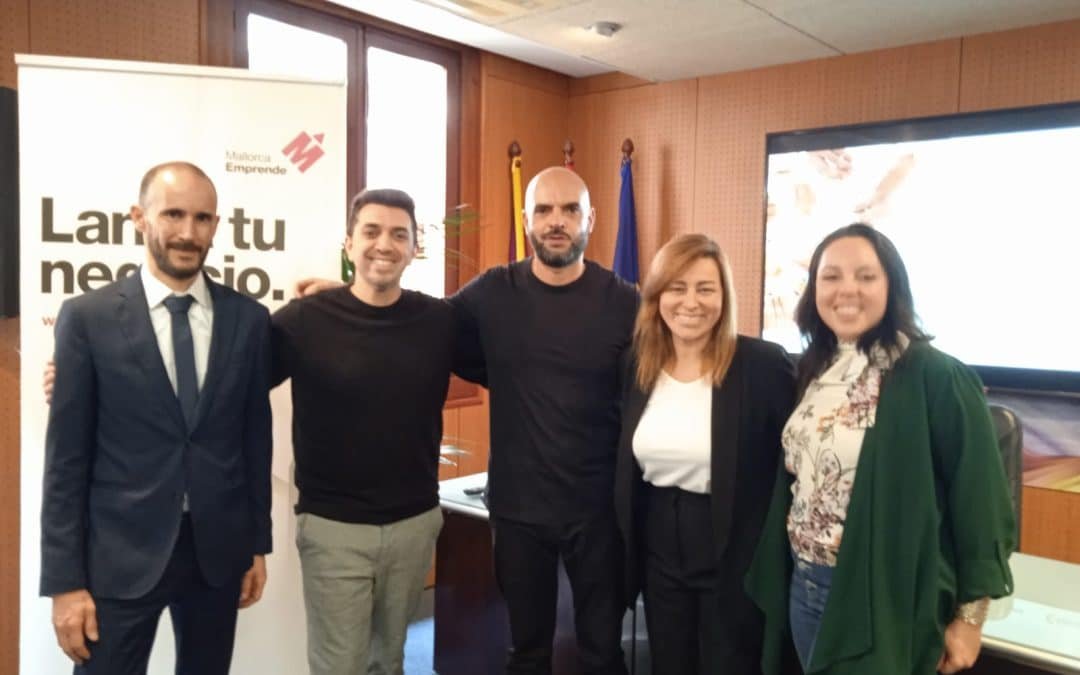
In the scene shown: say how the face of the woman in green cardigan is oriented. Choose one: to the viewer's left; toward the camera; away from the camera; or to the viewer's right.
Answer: toward the camera

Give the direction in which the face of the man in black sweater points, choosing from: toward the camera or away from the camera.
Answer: toward the camera

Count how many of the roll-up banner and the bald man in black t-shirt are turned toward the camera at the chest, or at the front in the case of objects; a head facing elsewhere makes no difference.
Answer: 2

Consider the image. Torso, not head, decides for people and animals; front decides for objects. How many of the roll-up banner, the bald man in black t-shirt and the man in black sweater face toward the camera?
3

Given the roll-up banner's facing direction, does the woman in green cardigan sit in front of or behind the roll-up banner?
in front

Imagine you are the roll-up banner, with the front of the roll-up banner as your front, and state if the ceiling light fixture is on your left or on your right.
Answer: on your left

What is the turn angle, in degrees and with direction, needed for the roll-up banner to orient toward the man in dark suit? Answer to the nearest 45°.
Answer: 0° — it already faces them

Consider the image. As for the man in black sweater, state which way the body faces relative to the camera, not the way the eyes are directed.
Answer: toward the camera

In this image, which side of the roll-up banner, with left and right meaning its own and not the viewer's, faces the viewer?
front

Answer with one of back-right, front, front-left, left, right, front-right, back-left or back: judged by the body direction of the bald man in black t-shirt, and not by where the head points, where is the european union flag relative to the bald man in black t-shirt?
back

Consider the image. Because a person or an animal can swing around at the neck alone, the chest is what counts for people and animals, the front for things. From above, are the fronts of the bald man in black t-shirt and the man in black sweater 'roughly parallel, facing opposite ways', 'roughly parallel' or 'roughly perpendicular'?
roughly parallel

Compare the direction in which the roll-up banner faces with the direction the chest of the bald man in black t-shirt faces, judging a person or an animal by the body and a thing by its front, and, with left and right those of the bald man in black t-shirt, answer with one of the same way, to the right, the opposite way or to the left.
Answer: the same way

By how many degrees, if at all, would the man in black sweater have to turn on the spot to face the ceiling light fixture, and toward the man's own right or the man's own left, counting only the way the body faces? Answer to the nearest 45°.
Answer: approximately 135° to the man's own left

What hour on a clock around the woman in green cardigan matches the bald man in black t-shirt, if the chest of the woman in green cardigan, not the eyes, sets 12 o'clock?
The bald man in black t-shirt is roughly at 2 o'clock from the woman in green cardigan.

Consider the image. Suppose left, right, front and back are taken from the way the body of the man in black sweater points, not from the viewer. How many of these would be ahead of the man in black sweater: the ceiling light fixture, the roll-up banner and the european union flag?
0

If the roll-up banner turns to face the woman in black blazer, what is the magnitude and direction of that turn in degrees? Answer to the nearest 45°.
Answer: approximately 45° to its left

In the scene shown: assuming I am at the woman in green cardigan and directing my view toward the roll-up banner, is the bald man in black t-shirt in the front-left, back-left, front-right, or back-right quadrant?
front-right

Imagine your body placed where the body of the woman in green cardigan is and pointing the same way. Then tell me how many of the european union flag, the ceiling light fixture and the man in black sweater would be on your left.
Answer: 0

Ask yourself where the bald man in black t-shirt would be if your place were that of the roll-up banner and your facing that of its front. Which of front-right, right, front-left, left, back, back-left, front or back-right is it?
front-left

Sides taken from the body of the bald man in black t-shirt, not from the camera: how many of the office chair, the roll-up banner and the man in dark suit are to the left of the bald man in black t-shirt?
1

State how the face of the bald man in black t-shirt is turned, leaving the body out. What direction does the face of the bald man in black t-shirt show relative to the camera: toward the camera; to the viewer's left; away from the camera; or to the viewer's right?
toward the camera

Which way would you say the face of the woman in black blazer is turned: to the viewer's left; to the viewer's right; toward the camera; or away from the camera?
toward the camera

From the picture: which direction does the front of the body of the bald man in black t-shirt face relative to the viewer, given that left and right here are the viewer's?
facing the viewer
